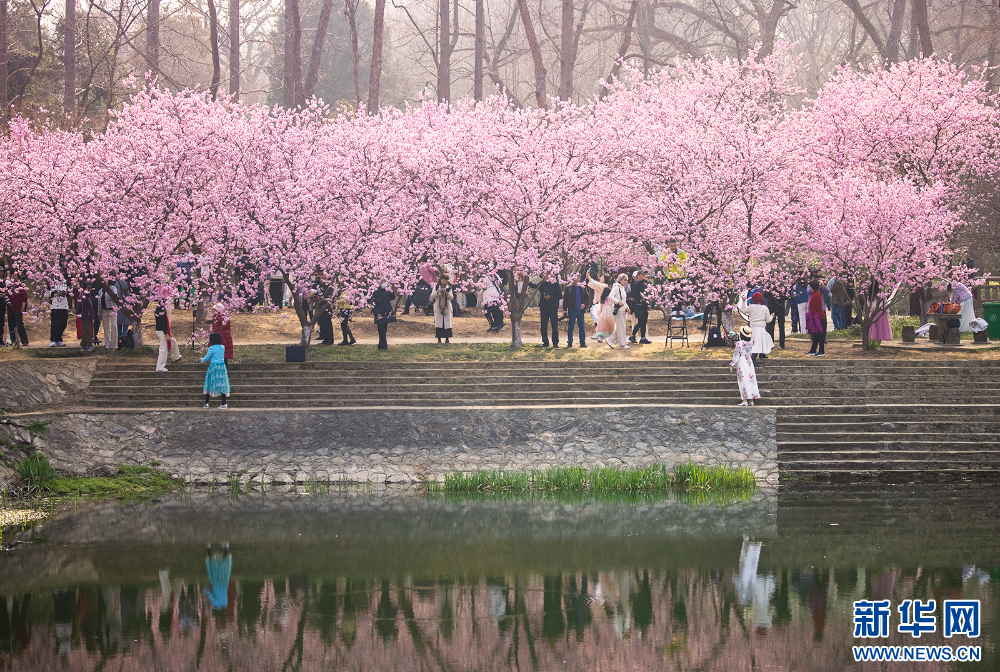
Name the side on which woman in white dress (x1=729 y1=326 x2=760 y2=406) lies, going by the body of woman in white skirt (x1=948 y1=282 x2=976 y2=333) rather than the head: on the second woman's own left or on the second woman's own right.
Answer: on the second woman's own left

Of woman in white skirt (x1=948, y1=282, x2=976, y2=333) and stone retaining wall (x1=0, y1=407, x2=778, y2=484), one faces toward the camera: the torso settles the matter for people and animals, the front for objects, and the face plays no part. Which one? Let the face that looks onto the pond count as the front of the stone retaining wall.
the stone retaining wall

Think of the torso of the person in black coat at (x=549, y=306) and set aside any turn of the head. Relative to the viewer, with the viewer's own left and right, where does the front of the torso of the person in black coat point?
facing the viewer

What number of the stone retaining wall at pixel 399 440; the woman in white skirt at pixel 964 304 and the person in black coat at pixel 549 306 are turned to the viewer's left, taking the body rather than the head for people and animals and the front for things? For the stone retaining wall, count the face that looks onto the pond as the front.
1

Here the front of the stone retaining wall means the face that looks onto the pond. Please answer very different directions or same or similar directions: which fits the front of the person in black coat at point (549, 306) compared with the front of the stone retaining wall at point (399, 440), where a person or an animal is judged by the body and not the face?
same or similar directions

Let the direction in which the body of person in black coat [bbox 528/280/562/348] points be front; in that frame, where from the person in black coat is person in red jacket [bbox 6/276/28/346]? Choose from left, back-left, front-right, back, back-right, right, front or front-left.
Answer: right

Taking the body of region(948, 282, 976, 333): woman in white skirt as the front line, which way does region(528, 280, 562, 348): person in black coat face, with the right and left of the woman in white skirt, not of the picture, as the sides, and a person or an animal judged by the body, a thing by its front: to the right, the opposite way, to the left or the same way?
to the left

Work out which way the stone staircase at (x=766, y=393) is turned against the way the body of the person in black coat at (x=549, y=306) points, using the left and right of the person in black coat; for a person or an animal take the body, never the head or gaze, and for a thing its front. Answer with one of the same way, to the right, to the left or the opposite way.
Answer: the same way

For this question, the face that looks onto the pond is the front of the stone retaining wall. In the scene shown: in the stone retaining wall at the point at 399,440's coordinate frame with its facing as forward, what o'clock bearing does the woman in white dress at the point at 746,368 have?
The woman in white dress is roughly at 9 o'clock from the stone retaining wall.

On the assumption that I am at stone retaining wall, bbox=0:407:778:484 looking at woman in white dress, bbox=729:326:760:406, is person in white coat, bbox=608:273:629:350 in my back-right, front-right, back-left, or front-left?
front-left

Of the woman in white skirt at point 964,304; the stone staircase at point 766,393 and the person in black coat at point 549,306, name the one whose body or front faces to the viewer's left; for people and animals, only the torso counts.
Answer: the woman in white skirt

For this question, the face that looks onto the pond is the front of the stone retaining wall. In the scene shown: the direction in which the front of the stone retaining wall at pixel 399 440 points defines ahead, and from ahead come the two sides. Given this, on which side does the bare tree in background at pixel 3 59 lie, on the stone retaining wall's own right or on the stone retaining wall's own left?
on the stone retaining wall's own right

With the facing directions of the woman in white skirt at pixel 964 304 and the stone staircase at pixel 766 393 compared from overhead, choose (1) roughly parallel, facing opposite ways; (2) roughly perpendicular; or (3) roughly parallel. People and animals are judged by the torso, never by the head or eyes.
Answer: roughly perpendicular

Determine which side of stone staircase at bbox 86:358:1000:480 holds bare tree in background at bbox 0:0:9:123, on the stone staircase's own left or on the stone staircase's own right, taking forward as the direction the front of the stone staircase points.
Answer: on the stone staircase's own right

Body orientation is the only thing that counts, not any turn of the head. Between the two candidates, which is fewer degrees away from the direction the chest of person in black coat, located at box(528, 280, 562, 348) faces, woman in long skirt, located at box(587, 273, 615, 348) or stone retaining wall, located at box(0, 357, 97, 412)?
the stone retaining wall

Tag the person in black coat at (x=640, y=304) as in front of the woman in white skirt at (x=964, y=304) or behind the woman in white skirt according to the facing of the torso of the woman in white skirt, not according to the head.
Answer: in front

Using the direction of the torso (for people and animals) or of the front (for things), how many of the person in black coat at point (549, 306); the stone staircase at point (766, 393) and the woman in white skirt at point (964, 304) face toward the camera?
2

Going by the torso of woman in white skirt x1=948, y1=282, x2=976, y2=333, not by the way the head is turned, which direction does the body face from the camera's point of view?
to the viewer's left

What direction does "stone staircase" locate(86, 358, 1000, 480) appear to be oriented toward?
toward the camera

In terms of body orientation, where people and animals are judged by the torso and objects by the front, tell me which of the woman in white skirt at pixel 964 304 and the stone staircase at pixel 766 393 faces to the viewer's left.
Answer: the woman in white skirt

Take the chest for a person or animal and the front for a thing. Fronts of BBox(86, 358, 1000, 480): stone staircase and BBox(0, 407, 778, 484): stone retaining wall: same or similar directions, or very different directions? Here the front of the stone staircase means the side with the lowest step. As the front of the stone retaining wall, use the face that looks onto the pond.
same or similar directions
